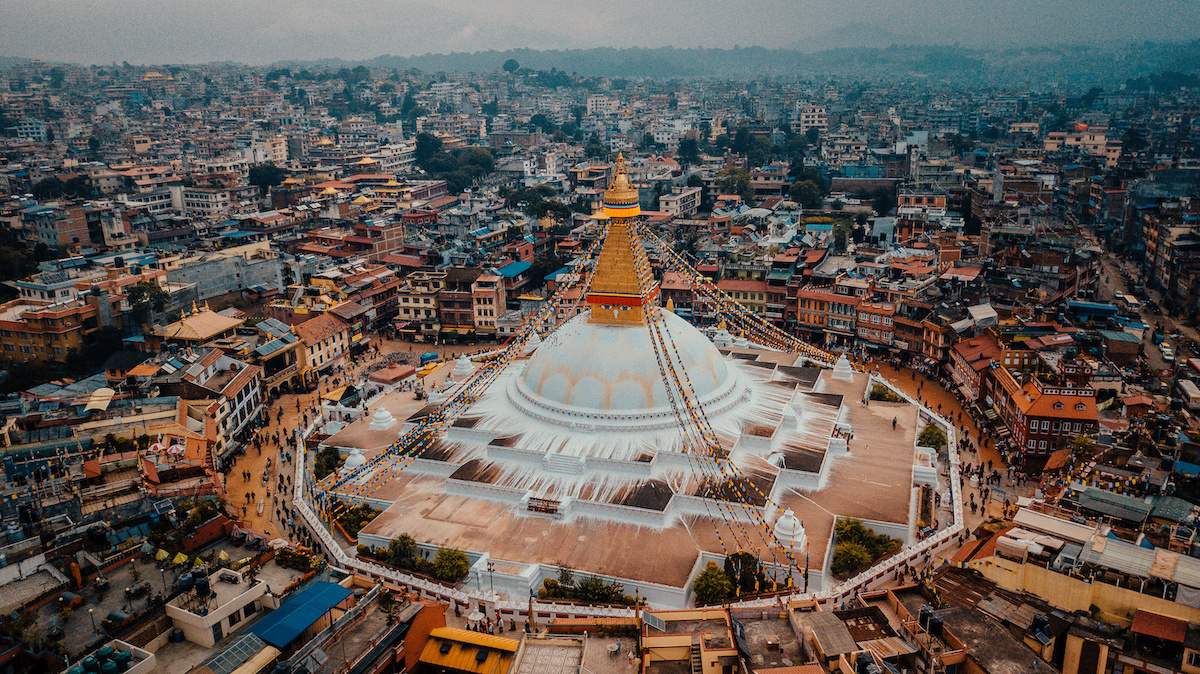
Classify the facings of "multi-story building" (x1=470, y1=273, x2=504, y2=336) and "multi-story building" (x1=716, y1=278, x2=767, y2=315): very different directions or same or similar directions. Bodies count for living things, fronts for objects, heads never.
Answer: same or similar directions

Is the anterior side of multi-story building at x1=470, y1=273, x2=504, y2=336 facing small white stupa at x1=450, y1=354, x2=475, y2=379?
yes

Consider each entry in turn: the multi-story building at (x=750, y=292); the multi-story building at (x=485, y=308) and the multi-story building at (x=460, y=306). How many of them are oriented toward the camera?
3

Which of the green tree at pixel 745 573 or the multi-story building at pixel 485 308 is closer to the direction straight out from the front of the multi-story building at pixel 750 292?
the green tree

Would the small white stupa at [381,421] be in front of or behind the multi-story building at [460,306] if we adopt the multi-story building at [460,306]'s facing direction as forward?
in front

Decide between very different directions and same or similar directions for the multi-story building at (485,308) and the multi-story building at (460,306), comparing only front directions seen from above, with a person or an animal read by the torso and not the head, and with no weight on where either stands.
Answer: same or similar directions

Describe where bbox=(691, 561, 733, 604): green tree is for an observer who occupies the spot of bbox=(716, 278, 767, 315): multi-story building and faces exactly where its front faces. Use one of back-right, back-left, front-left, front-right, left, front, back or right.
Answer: front

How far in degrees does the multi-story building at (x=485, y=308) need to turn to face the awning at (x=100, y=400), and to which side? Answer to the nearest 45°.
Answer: approximately 45° to its right

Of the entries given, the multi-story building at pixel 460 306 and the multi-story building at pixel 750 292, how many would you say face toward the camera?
2

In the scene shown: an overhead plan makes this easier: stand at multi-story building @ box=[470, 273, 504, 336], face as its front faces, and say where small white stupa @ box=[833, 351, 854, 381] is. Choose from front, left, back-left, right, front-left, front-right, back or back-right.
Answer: front-left

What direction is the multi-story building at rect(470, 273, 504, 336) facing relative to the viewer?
toward the camera

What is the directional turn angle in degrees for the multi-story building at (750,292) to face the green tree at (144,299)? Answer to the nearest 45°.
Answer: approximately 90° to its right

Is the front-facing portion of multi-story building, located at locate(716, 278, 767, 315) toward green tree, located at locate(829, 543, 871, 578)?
yes

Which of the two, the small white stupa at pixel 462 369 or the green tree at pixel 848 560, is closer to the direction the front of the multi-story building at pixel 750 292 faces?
the green tree

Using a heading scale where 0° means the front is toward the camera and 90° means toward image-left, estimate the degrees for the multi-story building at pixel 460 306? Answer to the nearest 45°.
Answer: approximately 0°

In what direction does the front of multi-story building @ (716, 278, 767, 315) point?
toward the camera

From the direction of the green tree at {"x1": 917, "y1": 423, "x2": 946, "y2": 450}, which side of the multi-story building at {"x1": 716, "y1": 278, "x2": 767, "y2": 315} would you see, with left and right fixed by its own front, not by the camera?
front

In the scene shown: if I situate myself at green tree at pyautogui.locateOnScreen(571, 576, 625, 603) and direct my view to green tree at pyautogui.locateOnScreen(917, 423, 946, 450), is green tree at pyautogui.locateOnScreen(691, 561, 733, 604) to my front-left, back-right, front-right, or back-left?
front-right
